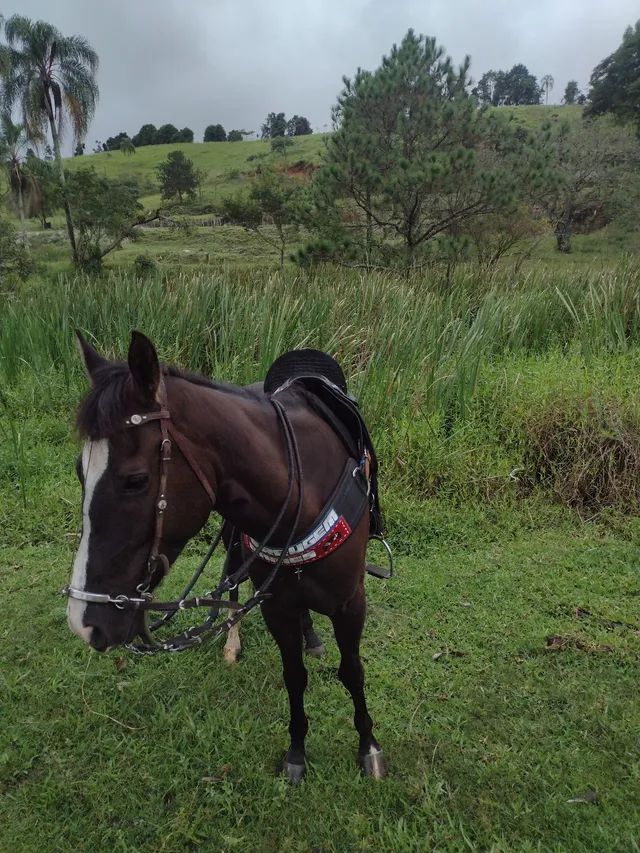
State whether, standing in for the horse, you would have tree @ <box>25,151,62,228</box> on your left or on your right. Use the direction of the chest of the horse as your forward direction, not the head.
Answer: on your right

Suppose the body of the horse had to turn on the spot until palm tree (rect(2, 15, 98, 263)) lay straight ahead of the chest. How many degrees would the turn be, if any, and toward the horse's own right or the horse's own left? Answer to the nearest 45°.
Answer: approximately 135° to the horse's own right

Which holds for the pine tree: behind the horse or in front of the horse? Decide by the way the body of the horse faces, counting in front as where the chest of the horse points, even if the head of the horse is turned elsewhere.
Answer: behind

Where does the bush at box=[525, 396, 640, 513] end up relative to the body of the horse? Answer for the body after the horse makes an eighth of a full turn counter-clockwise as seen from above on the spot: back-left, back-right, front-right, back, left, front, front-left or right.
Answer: back-left

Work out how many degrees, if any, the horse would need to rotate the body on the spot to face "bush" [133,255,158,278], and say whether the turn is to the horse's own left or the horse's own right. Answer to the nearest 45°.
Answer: approximately 135° to the horse's own right

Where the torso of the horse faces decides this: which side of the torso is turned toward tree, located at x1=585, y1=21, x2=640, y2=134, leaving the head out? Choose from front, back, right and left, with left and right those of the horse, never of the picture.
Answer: back

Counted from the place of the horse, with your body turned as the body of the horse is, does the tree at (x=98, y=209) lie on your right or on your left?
on your right

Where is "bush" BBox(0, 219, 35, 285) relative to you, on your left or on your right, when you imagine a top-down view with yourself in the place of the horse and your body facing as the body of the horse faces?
on your right

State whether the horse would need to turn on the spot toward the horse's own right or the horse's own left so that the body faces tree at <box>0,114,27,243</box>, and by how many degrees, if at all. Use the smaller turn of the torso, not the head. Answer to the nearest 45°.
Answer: approximately 135° to the horse's own right

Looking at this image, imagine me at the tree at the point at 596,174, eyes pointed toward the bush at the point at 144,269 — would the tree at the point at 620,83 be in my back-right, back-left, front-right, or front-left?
back-right

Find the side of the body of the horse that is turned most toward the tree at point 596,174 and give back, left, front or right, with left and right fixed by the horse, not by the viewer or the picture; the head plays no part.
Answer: back

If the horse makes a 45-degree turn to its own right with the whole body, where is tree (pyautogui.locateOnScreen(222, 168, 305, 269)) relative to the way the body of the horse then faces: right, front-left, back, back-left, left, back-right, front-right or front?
right
